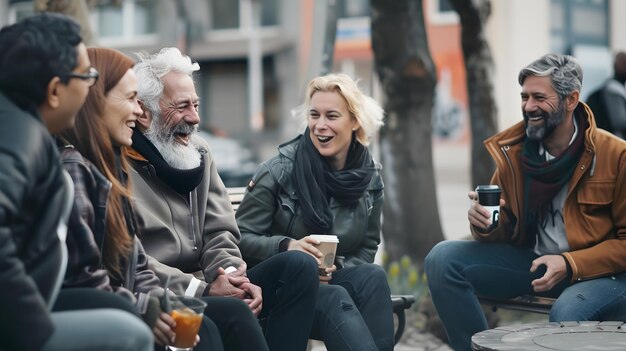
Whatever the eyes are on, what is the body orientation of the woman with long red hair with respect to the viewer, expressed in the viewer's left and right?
facing to the right of the viewer

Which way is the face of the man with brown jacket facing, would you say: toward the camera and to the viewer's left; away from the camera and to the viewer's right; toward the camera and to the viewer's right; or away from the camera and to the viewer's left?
toward the camera and to the viewer's left

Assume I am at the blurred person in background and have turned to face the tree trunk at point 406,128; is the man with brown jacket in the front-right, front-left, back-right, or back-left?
front-left

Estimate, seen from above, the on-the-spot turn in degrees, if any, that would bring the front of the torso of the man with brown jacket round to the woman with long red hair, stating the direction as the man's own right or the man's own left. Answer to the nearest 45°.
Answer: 0° — they already face them

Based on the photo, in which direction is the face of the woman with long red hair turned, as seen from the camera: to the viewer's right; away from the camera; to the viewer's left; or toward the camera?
to the viewer's right

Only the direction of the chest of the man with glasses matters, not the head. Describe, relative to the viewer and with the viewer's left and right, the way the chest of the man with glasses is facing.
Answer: facing to the right of the viewer

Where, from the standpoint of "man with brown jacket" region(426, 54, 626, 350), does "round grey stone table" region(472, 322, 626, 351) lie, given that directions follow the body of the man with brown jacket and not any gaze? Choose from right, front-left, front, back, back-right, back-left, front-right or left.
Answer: front-left

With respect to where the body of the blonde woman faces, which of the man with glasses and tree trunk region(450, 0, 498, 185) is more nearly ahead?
the man with glasses

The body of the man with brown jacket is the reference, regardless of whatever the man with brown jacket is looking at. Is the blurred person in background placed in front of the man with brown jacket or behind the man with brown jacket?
behind

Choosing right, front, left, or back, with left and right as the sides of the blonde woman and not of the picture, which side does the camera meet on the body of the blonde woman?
front

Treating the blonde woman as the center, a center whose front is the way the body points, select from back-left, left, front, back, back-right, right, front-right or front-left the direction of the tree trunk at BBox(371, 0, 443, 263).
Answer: back

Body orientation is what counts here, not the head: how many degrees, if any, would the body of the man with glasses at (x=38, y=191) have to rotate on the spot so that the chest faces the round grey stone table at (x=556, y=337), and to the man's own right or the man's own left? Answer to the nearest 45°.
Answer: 0° — they already face it

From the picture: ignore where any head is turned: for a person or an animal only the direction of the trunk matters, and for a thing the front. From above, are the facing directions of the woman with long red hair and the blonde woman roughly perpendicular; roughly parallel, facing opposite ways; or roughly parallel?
roughly perpendicular

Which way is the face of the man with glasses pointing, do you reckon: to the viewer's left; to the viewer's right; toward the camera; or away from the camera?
to the viewer's right
